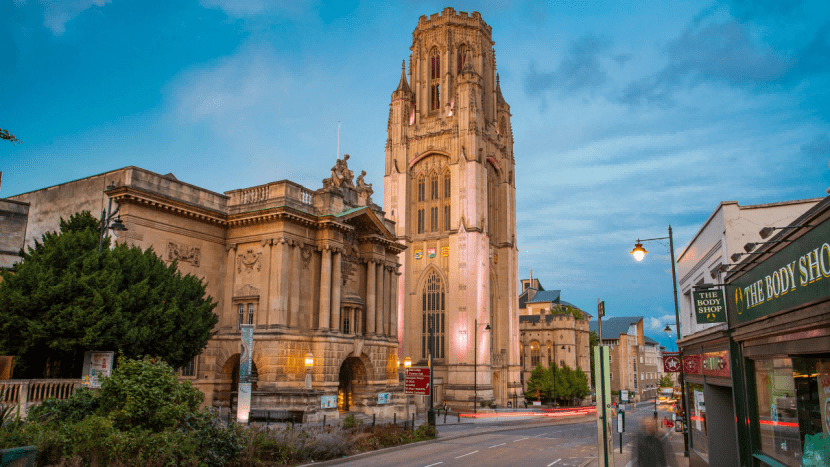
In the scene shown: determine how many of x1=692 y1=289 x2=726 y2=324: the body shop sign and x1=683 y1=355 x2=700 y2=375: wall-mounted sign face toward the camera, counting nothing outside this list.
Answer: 2

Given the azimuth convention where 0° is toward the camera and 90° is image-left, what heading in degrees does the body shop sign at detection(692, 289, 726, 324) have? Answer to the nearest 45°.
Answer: approximately 0°

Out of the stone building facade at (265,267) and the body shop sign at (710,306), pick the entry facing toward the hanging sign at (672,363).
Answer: the stone building facade

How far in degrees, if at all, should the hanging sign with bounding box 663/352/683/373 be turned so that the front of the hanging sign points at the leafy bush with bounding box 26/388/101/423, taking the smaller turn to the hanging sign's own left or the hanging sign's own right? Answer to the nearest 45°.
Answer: approximately 45° to the hanging sign's own right

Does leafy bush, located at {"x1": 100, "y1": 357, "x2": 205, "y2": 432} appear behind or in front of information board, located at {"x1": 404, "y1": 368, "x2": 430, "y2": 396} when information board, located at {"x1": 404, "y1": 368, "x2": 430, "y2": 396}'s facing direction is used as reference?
in front

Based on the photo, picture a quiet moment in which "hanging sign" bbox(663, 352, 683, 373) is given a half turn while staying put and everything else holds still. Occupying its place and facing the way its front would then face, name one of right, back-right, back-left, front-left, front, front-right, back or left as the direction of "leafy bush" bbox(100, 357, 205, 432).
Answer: back-left

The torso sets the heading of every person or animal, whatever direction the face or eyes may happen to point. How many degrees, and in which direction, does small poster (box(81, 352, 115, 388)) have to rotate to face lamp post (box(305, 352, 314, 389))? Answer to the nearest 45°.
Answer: approximately 135° to its left
